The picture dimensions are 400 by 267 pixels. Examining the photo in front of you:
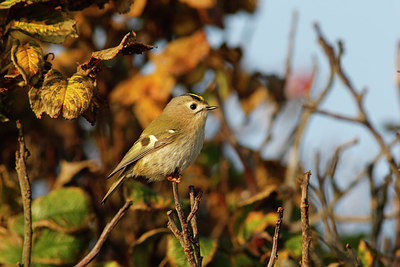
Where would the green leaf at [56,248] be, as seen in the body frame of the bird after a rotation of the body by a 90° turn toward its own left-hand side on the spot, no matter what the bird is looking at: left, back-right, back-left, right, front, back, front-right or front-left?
back-left

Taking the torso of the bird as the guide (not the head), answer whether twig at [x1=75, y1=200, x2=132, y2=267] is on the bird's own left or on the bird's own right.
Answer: on the bird's own right

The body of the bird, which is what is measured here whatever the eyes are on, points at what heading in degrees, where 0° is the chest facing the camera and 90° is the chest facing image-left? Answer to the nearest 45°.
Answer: approximately 270°
